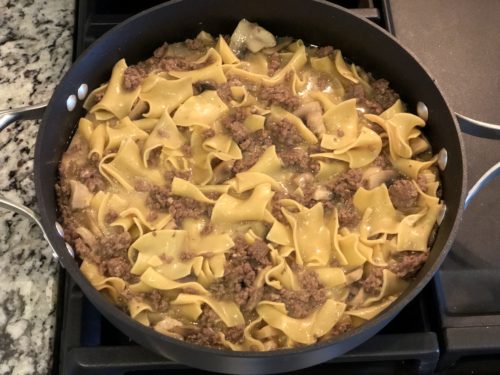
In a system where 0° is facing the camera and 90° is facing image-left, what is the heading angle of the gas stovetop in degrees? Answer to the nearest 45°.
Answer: approximately 0°
